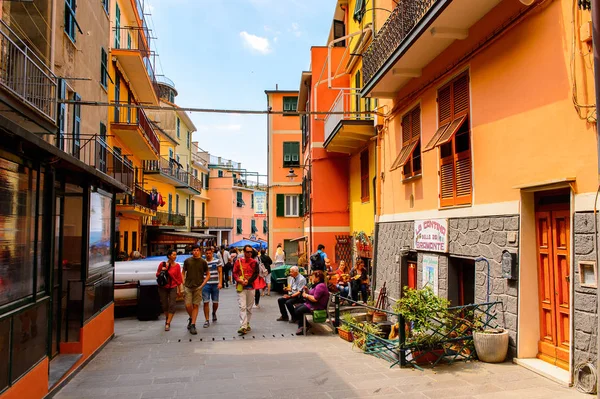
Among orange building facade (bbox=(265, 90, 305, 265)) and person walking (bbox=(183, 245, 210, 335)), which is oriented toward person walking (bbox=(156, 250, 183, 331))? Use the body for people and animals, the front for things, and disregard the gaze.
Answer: the orange building facade

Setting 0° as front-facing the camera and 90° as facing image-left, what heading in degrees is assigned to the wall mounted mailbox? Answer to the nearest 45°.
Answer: approximately 45°

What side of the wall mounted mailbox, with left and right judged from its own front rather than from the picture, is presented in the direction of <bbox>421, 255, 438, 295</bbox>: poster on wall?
right

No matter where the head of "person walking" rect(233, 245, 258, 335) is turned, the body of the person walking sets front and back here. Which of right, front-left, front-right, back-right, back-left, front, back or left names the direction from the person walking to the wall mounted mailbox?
front-left

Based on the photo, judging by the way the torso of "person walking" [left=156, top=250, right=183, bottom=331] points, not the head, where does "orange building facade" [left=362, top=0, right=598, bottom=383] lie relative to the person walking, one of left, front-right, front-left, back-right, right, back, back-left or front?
front-left

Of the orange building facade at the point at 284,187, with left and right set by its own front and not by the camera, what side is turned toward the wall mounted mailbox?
front

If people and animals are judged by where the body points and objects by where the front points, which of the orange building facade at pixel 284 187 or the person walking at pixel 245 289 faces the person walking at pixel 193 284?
the orange building facade

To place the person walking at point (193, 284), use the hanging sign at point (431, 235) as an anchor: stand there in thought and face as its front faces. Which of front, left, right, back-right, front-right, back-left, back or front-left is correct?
front-right
